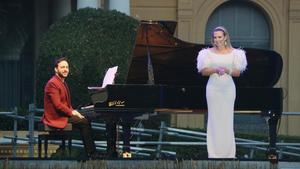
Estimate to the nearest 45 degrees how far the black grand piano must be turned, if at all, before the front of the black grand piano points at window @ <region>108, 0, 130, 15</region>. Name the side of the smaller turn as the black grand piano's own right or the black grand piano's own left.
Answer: approximately 90° to the black grand piano's own right

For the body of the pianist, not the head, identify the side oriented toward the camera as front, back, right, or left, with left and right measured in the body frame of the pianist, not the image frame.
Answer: right

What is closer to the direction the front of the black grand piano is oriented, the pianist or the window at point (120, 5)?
the pianist

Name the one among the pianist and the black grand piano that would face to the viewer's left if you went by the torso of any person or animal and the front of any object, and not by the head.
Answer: the black grand piano

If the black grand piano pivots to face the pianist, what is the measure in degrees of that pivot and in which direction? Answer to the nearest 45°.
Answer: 0° — it already faces them

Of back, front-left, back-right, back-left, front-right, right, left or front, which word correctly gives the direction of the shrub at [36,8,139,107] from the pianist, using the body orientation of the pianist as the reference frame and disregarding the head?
left

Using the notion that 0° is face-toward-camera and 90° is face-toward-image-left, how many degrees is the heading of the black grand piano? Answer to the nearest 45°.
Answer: approximately 90°

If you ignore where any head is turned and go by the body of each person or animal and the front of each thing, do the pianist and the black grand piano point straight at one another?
yes

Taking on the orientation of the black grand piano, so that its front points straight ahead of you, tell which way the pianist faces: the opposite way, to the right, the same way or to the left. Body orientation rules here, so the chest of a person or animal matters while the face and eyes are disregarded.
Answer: the opposite way

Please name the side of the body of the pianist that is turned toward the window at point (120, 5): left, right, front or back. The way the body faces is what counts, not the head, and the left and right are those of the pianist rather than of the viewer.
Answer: left

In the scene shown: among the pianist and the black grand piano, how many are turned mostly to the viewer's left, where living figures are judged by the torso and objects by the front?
1

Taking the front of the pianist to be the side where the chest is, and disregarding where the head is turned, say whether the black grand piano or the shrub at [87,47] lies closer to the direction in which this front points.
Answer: the black grand piano
